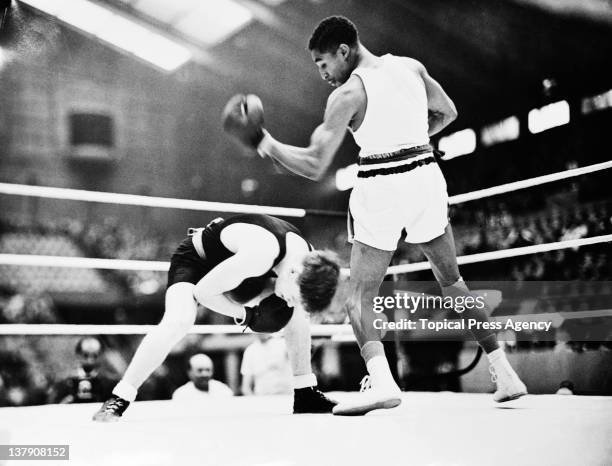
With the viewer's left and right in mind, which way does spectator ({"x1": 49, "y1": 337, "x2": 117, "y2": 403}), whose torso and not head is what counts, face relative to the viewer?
facing the viewer

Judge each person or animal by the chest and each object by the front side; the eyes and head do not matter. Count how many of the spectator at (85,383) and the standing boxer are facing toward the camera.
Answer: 1

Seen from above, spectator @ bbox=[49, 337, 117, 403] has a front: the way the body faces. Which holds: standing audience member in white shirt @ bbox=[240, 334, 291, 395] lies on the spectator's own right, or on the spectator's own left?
on the spectator's own left

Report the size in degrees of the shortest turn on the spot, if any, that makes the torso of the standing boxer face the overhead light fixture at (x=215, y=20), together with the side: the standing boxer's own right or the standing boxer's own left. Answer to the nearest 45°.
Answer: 0° — they already face it

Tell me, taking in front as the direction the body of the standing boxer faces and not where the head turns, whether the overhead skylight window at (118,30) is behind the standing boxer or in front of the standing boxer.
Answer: in front

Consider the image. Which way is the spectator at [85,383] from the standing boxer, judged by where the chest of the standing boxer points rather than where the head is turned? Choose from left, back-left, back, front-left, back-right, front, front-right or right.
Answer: front

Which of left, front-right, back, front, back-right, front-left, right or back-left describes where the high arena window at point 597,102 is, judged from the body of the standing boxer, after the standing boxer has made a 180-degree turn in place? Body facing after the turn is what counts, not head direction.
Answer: left

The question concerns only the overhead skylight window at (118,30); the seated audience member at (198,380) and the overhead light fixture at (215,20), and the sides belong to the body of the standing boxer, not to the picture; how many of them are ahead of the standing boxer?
3
